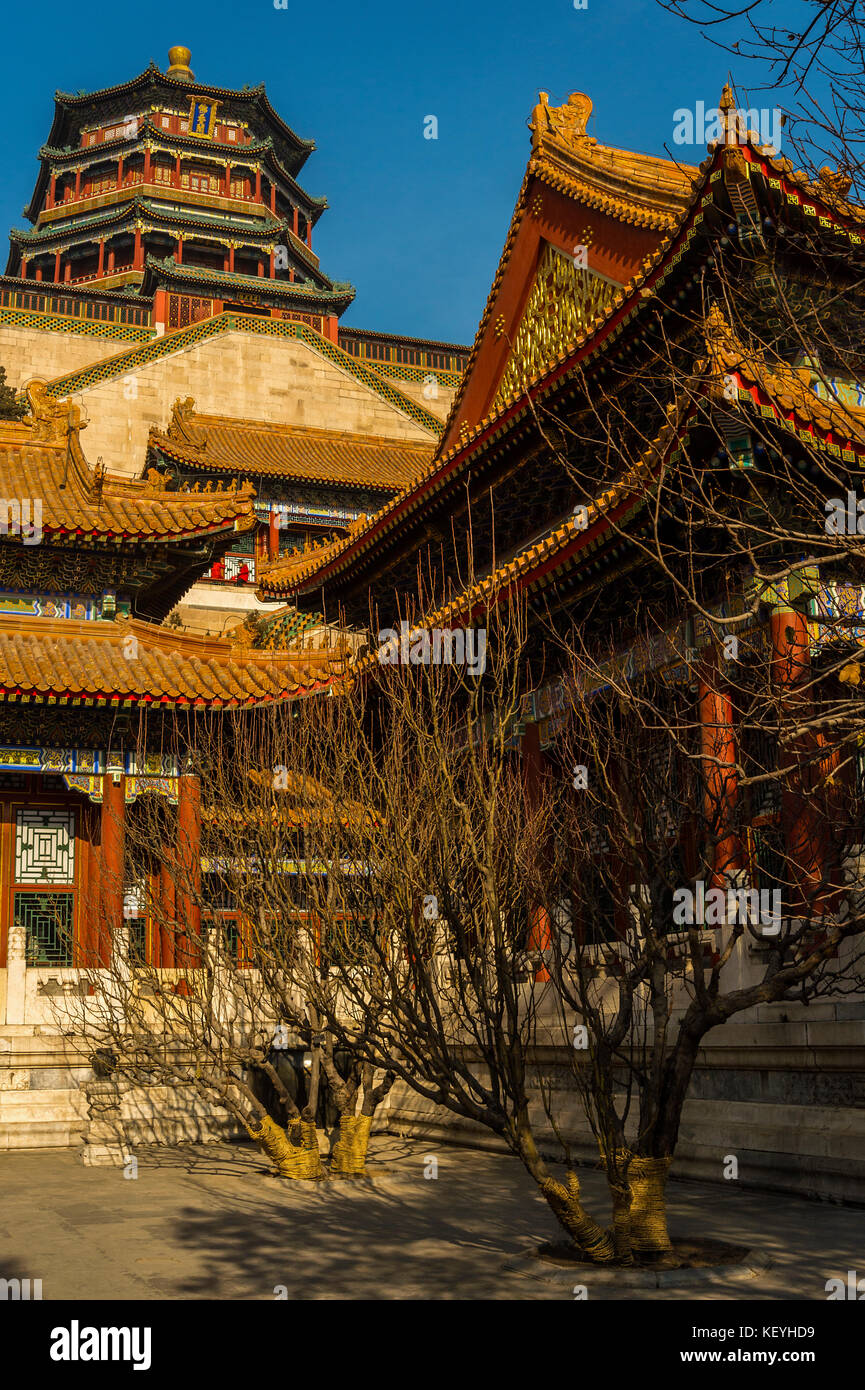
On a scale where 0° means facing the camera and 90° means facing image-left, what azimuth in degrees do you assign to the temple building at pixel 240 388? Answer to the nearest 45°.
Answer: approximately 0°
